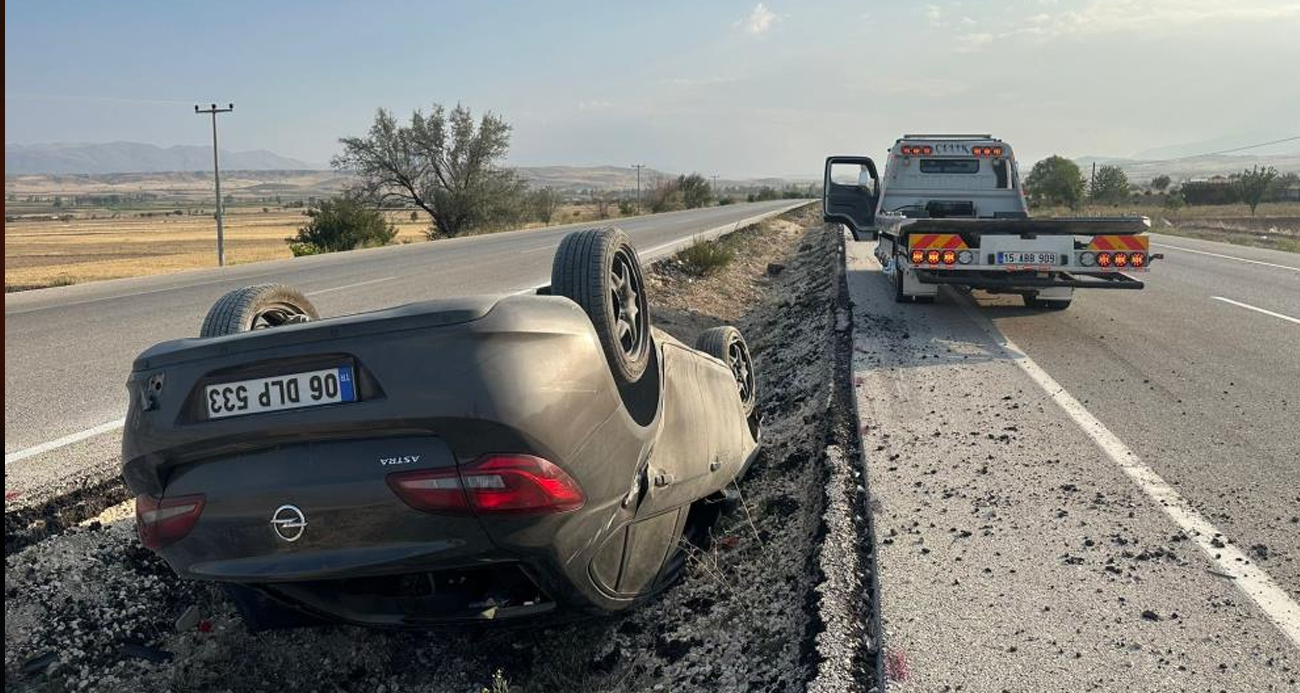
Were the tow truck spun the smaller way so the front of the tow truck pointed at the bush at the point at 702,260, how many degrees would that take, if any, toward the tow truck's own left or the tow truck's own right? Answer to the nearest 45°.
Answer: approximately 45° to the tow truck's own left

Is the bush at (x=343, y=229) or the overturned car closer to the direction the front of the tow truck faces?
the bush

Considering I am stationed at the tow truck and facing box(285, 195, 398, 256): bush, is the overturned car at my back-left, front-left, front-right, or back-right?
back-left

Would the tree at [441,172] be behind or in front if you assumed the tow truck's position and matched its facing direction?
in front

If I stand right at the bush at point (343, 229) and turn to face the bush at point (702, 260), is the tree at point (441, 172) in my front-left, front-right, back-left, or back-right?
back-left

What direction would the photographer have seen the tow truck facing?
facing away from the viewer

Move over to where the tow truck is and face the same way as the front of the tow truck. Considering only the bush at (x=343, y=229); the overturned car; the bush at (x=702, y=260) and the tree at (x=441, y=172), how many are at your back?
1

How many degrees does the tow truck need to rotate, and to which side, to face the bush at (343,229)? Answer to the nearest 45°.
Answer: approximately 45° to its left

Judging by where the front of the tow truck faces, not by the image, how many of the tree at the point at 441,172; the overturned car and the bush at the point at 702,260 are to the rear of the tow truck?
1

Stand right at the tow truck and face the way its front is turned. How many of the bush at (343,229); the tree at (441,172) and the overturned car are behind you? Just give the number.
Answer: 1

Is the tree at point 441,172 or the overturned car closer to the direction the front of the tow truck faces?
the tree

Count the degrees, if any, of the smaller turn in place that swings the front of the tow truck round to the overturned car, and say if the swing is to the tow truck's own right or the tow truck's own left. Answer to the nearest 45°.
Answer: approximately 180°

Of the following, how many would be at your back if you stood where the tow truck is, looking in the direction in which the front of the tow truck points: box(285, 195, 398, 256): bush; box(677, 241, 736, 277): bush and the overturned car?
1

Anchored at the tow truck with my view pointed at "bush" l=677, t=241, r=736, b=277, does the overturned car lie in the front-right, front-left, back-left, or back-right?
back-left
